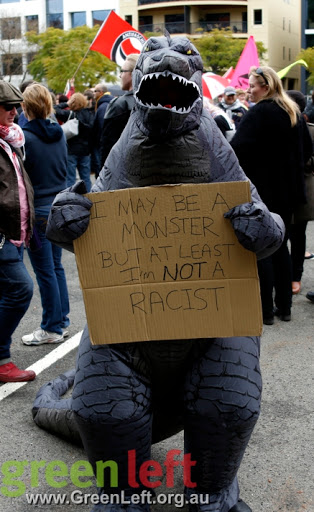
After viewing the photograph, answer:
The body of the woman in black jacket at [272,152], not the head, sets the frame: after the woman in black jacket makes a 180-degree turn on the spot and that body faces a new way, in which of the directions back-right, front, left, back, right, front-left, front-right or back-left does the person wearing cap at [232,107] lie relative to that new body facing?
back-left

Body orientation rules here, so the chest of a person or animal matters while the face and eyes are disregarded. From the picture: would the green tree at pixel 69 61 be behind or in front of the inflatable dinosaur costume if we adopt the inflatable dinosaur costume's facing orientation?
behind

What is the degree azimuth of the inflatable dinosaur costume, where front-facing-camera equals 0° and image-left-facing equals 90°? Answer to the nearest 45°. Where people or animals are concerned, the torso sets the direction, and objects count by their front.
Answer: approximately 0°

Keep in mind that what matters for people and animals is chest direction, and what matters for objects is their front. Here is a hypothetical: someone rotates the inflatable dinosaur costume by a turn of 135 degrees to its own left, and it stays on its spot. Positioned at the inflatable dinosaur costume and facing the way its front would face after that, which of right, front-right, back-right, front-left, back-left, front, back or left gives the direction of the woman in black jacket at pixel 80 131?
front-left

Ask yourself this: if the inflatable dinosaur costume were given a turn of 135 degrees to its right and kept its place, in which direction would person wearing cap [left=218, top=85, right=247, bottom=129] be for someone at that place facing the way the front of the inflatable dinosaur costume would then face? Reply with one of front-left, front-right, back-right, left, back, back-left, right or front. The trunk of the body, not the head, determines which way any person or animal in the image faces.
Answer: front-right

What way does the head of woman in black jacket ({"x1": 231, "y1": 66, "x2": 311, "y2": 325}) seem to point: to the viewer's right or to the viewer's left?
to the viewer's left
